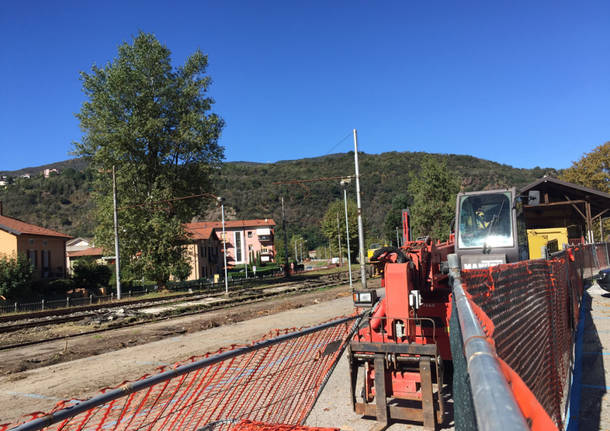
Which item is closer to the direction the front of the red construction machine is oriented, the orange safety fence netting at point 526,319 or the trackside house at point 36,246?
the orange safety fence netting

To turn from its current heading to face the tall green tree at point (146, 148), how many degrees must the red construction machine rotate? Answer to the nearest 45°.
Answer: approximately 135° to its right

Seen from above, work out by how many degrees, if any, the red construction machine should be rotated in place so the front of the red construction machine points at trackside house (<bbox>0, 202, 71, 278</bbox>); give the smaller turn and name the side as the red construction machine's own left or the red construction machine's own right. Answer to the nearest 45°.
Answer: approximately 135° to the red construction machine's own right

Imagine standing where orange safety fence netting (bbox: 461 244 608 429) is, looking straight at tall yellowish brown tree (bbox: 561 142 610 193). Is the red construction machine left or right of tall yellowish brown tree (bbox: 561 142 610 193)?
left

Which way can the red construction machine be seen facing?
toward the camera

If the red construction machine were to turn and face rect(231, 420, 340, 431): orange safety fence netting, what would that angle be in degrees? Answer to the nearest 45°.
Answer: approximately 45° to its right

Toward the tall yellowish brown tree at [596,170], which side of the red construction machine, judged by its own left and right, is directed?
back
